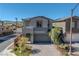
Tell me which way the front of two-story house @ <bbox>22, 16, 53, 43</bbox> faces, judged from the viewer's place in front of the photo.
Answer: facing the viewer

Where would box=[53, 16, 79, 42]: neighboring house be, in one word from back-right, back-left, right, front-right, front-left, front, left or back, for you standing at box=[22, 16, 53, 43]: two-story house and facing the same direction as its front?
left
